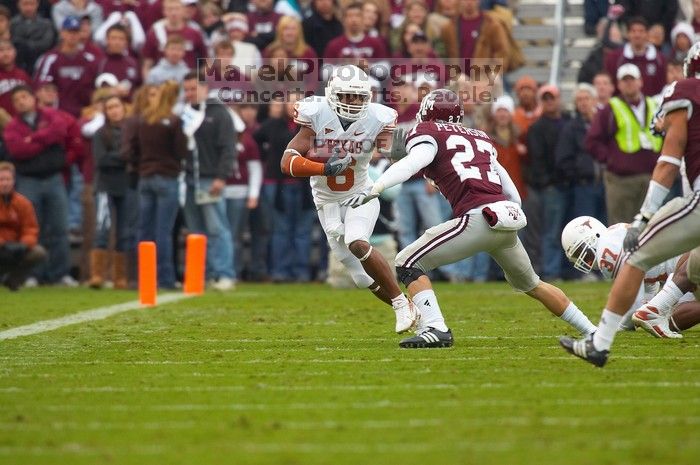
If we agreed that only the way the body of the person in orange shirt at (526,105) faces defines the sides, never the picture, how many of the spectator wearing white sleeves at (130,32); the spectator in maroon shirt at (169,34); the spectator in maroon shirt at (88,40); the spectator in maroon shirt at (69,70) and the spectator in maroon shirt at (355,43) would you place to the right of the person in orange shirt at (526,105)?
5

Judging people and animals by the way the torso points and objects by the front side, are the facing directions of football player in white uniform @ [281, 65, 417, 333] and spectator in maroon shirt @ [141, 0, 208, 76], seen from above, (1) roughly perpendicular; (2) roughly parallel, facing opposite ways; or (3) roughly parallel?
roughly parallel

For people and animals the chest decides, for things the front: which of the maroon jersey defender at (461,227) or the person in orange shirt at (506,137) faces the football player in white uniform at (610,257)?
the person in orange shirt

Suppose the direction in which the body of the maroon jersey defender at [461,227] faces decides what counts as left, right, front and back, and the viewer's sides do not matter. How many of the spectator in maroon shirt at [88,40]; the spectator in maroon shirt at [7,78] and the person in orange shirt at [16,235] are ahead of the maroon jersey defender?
3

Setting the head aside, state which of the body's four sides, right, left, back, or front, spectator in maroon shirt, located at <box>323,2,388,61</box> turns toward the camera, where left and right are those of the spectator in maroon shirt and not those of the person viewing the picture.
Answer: front

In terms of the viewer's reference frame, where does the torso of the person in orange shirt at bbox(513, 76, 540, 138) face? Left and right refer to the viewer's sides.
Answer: facing the viewer

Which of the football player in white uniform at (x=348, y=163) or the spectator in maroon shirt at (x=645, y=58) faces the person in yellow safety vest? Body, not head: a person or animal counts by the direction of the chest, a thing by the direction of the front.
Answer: the spectator in maroon shirt

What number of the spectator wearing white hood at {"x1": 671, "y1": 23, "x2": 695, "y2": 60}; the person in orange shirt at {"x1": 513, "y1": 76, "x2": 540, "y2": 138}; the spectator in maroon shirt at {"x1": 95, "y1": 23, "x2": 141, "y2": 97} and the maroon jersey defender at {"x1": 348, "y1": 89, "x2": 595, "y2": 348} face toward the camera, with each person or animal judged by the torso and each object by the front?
3

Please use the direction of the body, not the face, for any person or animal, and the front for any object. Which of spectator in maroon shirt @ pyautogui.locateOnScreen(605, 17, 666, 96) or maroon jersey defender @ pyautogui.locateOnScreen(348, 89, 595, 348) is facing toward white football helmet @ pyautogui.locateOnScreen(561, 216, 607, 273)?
the spectator in maroon shirt

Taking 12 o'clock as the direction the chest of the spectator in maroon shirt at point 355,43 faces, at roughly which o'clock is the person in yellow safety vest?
The person in yellow safety vest is roughly at 10 o'clock from the spectator in maroon shirt.

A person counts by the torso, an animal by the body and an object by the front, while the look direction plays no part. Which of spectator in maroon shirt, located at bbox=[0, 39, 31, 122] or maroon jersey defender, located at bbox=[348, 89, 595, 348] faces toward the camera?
the spectator in maroon shirt

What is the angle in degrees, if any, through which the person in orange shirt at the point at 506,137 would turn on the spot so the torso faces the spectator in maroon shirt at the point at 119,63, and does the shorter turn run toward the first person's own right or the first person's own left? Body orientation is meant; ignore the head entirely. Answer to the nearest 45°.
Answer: approximately 90° to the first person's own right

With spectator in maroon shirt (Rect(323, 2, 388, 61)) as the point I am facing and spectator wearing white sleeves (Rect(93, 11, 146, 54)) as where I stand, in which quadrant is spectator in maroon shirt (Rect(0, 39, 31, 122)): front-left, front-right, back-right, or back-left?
back-right

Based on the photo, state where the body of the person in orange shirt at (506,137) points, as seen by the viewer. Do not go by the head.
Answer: toward the camera
